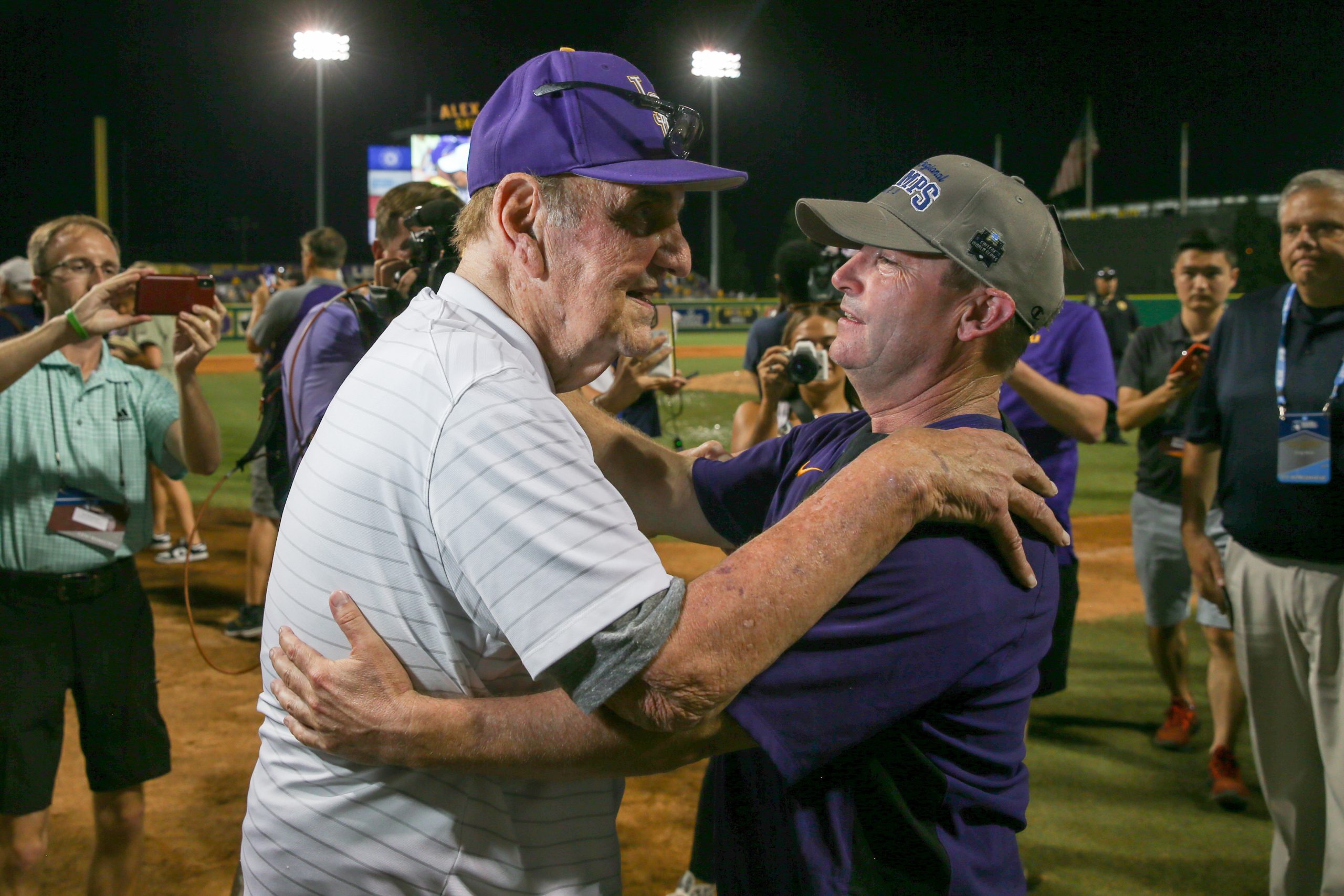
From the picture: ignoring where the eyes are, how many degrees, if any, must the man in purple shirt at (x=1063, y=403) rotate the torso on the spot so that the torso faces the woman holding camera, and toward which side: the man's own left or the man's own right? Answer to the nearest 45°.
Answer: approximately 45° to the man's own right

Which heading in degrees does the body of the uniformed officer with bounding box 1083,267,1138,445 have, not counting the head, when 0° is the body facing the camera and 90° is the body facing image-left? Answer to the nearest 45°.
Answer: approximately 0°

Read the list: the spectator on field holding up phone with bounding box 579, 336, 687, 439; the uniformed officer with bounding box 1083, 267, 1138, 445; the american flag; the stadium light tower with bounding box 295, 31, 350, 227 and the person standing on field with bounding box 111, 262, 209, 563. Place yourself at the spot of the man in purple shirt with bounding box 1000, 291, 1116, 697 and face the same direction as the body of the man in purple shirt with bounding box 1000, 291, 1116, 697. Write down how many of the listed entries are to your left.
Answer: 0

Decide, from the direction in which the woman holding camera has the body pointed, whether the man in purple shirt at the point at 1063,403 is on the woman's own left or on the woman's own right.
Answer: on the woman's own left

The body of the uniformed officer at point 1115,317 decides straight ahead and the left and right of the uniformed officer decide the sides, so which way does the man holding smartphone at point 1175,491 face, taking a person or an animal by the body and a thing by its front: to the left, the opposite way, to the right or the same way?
the same way

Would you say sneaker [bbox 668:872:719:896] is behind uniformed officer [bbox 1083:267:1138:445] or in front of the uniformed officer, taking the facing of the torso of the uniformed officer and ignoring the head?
in front

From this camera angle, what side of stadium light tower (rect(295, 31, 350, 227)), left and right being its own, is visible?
front

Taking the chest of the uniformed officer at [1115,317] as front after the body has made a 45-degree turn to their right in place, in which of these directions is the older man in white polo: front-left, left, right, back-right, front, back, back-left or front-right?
front-left

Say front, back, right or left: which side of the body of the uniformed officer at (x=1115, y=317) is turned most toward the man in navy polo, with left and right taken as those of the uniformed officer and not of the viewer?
front

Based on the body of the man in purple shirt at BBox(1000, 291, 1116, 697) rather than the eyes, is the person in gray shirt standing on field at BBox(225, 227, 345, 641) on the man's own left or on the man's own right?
on the man's own right

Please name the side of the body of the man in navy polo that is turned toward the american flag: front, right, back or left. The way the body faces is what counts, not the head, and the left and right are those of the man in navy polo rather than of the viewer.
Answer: back

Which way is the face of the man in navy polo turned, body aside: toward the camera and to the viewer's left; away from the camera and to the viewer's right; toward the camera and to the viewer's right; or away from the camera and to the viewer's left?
toward the camera and to the viewer's left

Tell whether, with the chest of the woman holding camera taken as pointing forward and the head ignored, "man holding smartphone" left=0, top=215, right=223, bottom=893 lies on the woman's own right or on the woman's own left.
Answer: on the woman's own right

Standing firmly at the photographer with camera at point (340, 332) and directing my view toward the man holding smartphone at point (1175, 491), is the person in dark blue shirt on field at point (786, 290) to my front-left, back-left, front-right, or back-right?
front-left

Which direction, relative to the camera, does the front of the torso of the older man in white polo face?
to the viewer's right

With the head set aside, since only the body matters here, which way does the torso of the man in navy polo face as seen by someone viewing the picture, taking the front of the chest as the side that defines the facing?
toward the camera

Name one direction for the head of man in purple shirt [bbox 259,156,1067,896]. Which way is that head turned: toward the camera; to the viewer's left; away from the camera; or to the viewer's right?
to the viewer's left
